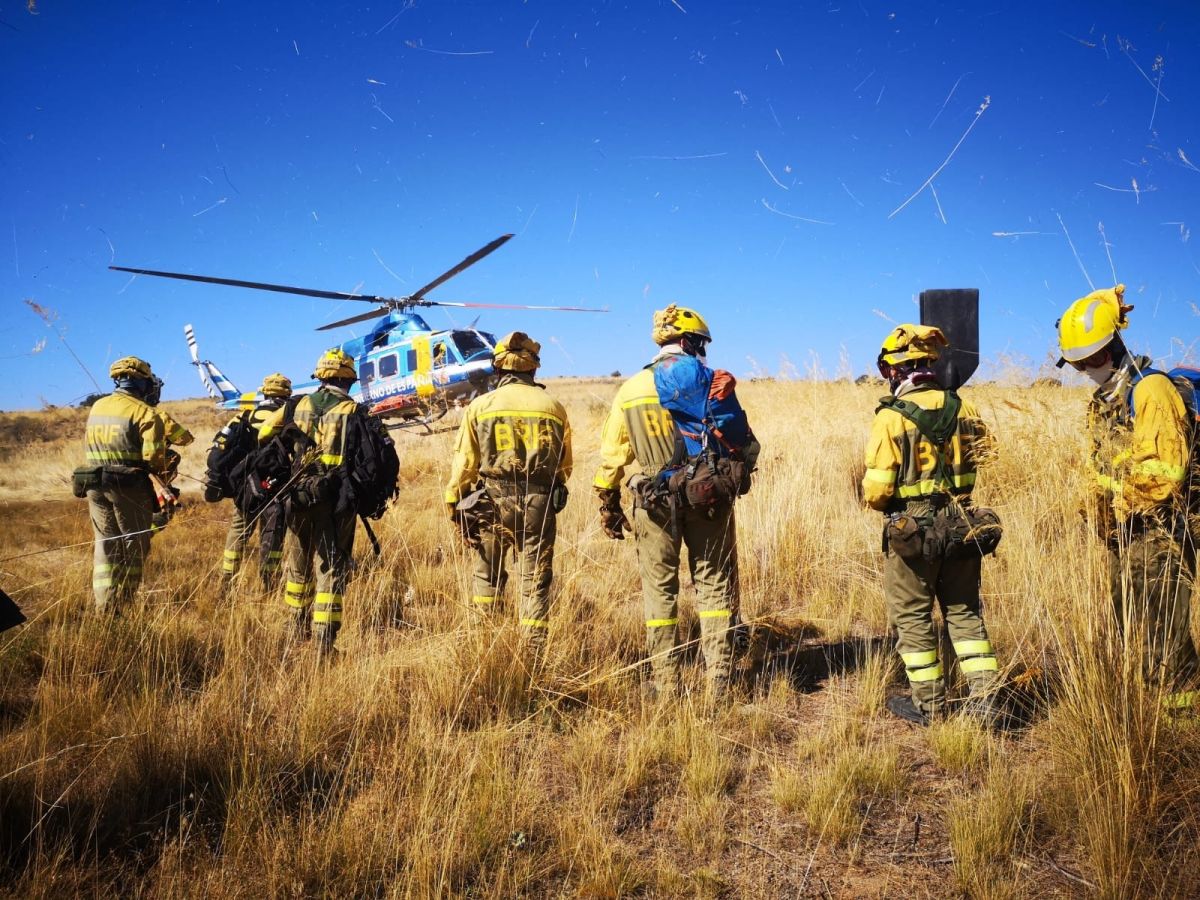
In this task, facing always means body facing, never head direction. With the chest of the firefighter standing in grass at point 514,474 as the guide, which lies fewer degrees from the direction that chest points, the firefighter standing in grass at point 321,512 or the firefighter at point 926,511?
the firefighter standing in grass

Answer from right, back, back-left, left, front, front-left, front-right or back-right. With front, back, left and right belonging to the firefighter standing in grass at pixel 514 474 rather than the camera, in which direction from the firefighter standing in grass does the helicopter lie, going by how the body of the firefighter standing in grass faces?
front

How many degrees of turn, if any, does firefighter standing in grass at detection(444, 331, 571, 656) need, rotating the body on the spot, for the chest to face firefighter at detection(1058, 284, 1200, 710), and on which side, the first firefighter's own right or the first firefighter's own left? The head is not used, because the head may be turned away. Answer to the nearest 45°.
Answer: approximately 135° to the first firefighter's own right

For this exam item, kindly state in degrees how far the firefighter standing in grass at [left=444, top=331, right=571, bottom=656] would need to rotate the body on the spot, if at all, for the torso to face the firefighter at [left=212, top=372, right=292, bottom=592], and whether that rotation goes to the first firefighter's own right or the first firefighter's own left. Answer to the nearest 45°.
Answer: approximately 45° to the first firefighter's own left

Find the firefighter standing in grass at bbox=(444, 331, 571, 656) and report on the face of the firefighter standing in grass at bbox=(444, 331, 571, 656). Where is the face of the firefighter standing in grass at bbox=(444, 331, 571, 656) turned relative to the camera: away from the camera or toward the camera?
away from the camera

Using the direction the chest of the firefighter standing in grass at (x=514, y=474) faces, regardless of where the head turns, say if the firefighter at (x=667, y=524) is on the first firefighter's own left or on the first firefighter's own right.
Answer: on the first firefighter's own right

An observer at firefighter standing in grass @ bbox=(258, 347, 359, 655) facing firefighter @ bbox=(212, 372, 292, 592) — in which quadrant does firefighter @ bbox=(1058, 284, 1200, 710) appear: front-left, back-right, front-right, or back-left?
back-right

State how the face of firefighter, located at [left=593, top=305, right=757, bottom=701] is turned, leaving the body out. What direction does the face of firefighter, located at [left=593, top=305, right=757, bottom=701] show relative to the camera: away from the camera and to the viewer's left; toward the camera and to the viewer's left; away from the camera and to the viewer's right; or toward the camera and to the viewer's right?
away from the camera and to the viewer's right

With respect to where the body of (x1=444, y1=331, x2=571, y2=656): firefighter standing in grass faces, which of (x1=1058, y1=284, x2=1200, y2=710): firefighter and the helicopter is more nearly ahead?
the helicopter

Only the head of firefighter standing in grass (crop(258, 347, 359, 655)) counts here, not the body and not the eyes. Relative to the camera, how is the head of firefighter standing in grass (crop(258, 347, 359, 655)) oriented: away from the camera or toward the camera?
away from the camera

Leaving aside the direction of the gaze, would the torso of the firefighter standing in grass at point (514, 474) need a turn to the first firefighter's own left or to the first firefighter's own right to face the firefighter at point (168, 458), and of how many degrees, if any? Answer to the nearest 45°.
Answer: approximately 45° to the first firefighter's own left

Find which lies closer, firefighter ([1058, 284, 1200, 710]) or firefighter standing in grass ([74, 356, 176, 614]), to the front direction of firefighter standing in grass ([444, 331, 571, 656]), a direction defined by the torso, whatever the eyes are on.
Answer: the firefighter standing in grass

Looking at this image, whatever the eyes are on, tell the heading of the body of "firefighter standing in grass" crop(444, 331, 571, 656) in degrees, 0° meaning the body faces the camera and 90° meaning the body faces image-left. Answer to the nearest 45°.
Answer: approximately 180°

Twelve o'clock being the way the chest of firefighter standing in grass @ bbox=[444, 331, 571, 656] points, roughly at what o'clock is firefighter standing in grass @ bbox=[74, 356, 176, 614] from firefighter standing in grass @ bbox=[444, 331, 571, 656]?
firefighter standing in grass @ bbox=[74, 356, 176, 614] is roughly at 10 o'clock from firefighter standing in grass @ bbox=[444, 331, 571, 656].
